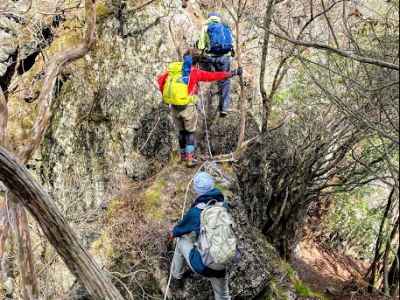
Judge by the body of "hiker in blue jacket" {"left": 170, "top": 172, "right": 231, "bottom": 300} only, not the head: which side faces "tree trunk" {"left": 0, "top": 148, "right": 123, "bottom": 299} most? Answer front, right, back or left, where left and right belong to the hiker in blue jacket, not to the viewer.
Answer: left

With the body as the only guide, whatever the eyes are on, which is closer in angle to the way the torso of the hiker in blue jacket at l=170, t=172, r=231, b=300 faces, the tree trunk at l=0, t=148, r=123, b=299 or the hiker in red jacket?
the hiker in red jacket

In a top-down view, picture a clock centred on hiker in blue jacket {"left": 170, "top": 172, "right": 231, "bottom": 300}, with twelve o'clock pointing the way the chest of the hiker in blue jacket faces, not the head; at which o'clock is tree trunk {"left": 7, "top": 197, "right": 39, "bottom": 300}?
The tree trunk is roughly at 10 o'clock from the hiker in blue jacket.

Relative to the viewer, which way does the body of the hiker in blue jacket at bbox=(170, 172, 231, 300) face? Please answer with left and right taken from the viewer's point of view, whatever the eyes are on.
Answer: facing away from the viewer and to the left of the viewer

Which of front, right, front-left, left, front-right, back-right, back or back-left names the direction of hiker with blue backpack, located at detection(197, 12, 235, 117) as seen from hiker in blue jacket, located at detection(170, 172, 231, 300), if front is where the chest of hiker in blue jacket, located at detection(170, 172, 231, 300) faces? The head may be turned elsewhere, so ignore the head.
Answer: front-right

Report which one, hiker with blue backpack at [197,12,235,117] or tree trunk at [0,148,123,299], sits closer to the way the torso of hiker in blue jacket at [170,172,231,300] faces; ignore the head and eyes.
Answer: the hiker with blue backpack
